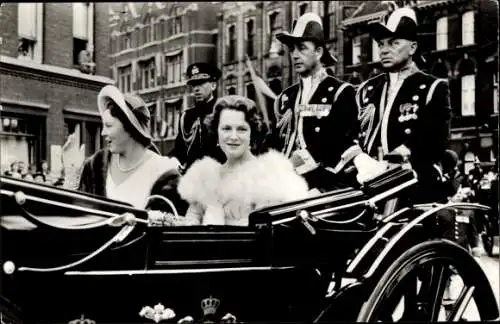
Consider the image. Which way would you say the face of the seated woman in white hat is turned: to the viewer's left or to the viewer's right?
to the viewer's left

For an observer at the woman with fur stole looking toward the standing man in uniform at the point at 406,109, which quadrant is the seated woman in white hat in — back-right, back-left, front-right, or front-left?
back-left

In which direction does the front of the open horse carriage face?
to the viewer's left
